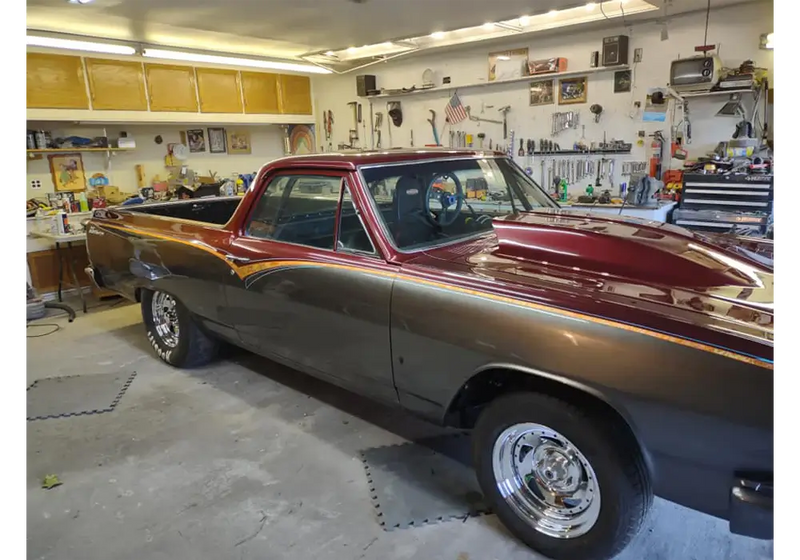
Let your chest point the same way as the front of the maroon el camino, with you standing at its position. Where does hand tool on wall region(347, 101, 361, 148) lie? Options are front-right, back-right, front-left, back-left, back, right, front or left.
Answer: back-left

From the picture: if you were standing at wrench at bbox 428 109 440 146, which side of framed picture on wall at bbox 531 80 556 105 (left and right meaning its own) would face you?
right

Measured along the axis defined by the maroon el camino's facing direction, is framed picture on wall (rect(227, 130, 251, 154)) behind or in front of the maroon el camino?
behind

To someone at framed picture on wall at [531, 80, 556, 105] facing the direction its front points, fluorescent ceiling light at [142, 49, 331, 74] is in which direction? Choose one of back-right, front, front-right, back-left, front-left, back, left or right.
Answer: front-right

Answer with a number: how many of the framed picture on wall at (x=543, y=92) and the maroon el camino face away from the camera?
0

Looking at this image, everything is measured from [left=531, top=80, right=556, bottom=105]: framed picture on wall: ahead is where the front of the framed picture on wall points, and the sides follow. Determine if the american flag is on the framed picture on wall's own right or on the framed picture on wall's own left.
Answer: on the framed picture on wall's own right

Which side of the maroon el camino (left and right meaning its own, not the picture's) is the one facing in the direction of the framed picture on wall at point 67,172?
back

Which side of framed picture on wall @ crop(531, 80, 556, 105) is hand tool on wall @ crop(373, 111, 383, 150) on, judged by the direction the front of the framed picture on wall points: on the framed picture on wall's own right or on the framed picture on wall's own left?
on the framed picture on wall's own right

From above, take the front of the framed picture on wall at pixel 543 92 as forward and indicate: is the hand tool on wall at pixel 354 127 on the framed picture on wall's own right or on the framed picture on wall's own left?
on the framed picture on wall's own right

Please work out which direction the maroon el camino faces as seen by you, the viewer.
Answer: facing the viewer and to the right of the viewer

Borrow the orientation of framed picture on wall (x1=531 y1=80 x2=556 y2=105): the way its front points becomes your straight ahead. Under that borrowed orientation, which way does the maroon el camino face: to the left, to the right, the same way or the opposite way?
to the left

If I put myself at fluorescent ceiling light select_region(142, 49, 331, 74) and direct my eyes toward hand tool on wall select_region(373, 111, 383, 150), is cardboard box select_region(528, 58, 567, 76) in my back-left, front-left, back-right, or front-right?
front-right

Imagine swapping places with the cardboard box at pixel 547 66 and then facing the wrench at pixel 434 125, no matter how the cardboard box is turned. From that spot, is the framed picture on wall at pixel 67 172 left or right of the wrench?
left

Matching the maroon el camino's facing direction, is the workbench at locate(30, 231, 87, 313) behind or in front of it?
behind
